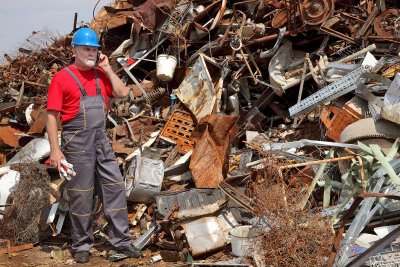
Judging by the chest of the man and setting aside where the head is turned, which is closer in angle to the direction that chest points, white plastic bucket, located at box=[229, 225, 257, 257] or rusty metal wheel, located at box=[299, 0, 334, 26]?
the white plastic bucket

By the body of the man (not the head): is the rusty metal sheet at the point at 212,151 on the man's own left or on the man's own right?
on the man's own left

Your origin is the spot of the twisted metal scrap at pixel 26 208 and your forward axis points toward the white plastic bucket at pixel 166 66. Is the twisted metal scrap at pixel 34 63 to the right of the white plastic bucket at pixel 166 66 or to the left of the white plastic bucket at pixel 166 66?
left

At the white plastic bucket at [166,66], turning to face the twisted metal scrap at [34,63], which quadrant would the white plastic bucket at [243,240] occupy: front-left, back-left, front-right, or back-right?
back-left

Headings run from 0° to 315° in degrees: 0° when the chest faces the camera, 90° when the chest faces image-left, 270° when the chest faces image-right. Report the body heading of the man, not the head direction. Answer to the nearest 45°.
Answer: approximately 315°

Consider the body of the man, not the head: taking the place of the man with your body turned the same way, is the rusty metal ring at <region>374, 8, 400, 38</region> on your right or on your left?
on your left

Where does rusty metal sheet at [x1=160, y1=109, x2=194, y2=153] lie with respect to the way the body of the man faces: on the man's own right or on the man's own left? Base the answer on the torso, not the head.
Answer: on the man's own left

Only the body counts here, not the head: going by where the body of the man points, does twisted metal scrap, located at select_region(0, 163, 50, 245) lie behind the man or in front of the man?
behind

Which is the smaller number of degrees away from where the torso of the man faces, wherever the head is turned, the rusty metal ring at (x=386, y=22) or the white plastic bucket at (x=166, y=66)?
the rusty metal ring
